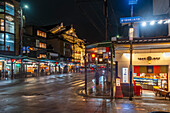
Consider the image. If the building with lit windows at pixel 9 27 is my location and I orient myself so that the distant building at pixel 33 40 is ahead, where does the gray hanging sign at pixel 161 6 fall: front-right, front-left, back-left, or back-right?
back-right

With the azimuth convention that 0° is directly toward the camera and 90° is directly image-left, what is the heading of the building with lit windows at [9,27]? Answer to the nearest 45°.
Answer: approximately 315°

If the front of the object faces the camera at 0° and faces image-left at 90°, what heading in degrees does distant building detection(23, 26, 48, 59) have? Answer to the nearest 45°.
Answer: approximately 315°
